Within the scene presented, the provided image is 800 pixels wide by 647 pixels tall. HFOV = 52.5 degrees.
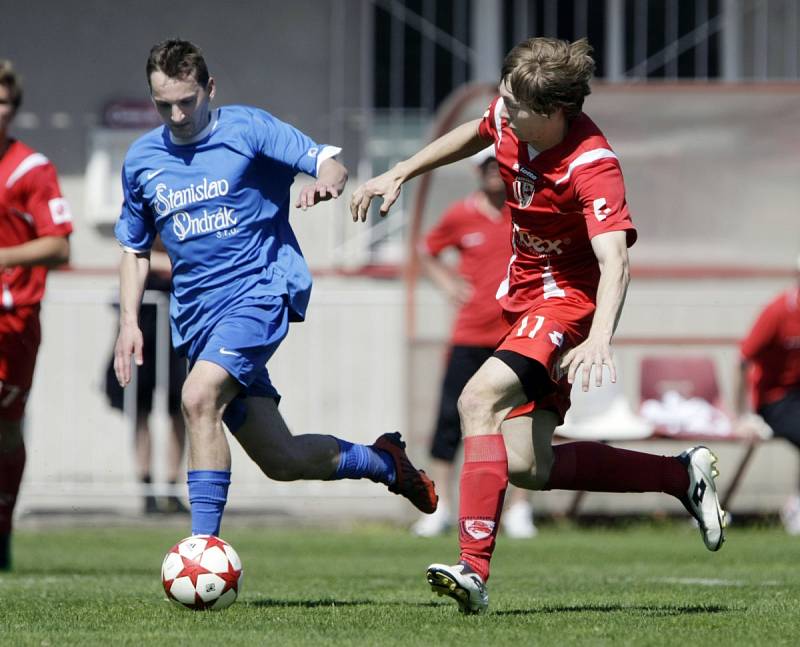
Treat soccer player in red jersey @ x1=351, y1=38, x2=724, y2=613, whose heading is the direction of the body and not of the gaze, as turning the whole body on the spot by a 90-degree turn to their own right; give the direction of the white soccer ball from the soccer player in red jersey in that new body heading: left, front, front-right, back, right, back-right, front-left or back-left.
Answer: front-left

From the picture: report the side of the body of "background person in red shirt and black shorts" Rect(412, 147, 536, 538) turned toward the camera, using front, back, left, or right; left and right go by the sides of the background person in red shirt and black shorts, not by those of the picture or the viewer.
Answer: front

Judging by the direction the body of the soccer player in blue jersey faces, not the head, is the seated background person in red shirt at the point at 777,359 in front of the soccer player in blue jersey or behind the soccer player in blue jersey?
behind

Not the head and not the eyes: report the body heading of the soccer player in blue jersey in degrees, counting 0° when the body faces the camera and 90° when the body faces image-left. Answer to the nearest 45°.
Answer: approximately 45°

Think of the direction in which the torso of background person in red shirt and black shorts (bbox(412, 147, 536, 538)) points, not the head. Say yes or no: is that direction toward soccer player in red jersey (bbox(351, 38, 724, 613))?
yes

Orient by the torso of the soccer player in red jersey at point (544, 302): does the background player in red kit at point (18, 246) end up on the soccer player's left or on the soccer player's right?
on the soccer player's right

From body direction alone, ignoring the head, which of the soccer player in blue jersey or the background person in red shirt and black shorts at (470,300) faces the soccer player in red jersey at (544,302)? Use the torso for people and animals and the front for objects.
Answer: the background person in red shirt and black shorts
